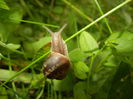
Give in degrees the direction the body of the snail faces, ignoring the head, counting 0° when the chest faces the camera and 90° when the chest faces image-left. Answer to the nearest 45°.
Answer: approximately 180°
